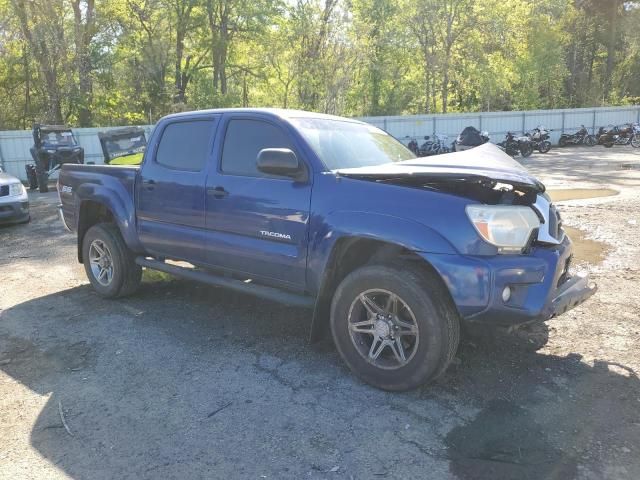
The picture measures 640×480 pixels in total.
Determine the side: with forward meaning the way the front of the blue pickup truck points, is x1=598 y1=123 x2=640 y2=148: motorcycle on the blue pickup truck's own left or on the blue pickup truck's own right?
on the blue pickup truck's own left

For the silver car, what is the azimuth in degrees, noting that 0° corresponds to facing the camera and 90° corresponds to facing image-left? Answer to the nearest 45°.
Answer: approximately 315°

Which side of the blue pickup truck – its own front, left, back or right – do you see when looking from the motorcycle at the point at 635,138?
left
